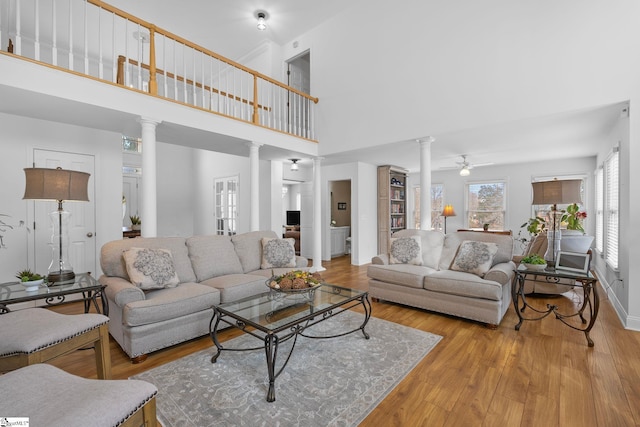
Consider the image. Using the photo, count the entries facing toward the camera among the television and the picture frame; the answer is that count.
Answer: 2

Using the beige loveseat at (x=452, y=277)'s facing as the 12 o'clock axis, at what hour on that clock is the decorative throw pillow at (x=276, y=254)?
The decorative throw pillow is roughly at 1 o'clock from the beige loveseat.

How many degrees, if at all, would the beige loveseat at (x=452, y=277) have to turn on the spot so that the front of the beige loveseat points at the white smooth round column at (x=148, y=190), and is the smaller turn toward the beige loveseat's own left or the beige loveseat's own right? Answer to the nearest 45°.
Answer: approximately 45° to the beige loveseat's own right

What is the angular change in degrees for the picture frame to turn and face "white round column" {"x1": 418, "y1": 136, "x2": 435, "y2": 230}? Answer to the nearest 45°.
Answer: approximately 90° to its right

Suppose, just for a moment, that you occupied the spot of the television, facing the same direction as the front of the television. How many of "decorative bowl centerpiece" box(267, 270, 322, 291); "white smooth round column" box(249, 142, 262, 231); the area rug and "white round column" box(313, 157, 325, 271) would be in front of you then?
4

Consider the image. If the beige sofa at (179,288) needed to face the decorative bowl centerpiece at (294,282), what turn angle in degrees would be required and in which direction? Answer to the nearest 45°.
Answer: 0° — it already faces it

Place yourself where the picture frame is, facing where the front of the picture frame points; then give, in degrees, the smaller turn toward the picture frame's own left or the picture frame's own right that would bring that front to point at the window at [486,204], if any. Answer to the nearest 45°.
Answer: approximately 180°

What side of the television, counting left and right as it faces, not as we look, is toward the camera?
front

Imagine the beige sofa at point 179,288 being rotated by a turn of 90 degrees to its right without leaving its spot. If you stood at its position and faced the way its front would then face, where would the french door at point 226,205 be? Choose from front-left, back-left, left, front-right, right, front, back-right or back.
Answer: back-right

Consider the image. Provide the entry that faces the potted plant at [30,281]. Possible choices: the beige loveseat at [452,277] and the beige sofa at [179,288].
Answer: the beige loveseat at [452,277]

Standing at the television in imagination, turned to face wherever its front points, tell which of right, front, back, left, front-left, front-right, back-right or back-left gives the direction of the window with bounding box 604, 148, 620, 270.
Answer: front-left

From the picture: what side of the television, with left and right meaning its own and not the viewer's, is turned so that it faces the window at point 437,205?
left

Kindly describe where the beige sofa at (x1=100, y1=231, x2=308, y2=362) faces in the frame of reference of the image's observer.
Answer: facing the viewer and to the right of the viewer

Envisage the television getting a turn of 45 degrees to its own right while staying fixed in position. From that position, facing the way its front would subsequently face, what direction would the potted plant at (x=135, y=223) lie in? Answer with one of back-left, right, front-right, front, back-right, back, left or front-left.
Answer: front-right

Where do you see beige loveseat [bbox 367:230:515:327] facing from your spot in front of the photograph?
facing the viewer and to the left of the viewer

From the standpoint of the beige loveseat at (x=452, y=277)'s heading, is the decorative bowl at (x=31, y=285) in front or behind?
in front

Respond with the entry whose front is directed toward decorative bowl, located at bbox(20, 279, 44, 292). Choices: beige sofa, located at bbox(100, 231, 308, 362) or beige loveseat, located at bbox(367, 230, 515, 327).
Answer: beige loveseat, located at bbox(367, 230, 515, 327)

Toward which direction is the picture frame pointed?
toward the camera

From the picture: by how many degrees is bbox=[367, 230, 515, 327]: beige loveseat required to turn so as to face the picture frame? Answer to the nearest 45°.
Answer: approximately 135° to its left
